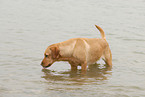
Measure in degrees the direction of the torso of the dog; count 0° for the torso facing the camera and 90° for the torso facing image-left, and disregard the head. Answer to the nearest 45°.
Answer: approximately 90°
